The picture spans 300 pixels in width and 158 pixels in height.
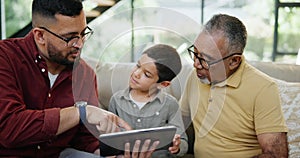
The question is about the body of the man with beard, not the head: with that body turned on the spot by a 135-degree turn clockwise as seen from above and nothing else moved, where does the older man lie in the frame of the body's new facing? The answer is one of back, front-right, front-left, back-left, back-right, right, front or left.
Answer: back

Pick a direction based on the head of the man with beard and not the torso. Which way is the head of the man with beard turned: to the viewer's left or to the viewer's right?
to the viewer's right

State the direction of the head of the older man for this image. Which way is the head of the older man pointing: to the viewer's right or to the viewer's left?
to the viewer's left

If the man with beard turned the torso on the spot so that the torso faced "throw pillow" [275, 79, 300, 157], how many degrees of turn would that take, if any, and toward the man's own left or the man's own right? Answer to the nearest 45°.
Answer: approximately 45° to the man's own left

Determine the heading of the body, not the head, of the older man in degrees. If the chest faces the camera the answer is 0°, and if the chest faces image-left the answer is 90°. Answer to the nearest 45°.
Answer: approximately 45°

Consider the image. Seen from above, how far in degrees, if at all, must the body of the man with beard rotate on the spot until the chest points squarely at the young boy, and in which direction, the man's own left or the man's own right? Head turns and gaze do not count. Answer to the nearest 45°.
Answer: approximately 45° to the man's own left

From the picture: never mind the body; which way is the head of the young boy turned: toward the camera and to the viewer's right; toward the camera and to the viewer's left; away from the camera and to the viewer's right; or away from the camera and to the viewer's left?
toward the camera and to the viewer's left

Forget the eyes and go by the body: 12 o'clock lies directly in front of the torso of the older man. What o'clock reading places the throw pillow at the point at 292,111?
The throw pillow is roughly at 6 o'clock from the older man.
